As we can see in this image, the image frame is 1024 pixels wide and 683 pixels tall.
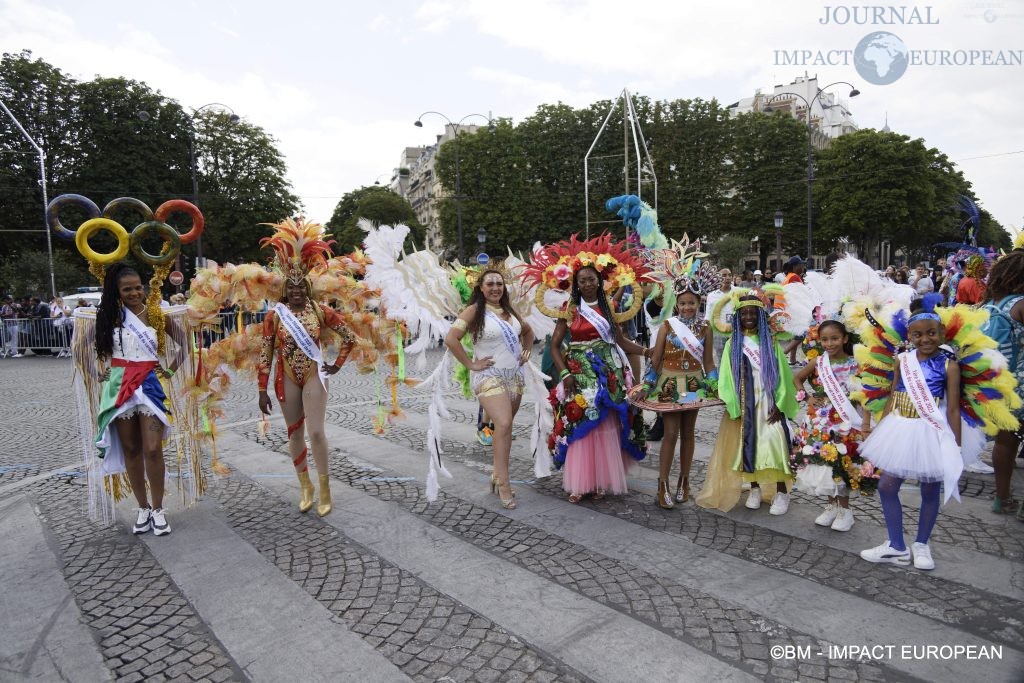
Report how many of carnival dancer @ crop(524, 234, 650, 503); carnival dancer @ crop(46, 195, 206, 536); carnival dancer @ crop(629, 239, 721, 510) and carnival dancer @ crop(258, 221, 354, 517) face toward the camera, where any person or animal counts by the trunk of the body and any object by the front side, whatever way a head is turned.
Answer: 4

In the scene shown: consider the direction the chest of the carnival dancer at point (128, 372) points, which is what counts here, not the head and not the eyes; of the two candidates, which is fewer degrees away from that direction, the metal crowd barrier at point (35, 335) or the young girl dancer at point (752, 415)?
the young girl dancer

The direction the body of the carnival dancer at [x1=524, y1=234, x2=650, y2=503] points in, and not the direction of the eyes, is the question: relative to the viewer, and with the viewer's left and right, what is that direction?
facing the viewer

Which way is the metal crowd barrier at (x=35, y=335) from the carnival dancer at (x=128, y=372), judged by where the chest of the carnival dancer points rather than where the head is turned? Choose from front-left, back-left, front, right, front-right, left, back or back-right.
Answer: back

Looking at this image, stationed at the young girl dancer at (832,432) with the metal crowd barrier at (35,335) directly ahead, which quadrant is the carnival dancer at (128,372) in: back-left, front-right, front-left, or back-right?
front-left

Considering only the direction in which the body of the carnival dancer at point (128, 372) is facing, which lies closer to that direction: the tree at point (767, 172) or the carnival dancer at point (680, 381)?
the carnival dancer

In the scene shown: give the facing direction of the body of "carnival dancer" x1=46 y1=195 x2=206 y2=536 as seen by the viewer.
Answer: toward the camera

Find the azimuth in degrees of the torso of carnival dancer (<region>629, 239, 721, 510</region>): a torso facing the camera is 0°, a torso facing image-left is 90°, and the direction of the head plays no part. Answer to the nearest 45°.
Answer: approximately 0°

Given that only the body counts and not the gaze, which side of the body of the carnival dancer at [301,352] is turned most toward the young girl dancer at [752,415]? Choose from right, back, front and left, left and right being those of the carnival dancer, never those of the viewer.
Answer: left

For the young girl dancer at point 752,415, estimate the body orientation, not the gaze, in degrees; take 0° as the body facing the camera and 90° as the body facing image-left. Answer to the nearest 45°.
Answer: approximately 0°

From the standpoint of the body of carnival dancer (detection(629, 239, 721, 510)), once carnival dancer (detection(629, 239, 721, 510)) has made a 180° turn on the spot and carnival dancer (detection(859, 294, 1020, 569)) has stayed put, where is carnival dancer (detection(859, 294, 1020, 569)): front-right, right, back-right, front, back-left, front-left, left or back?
back-right
